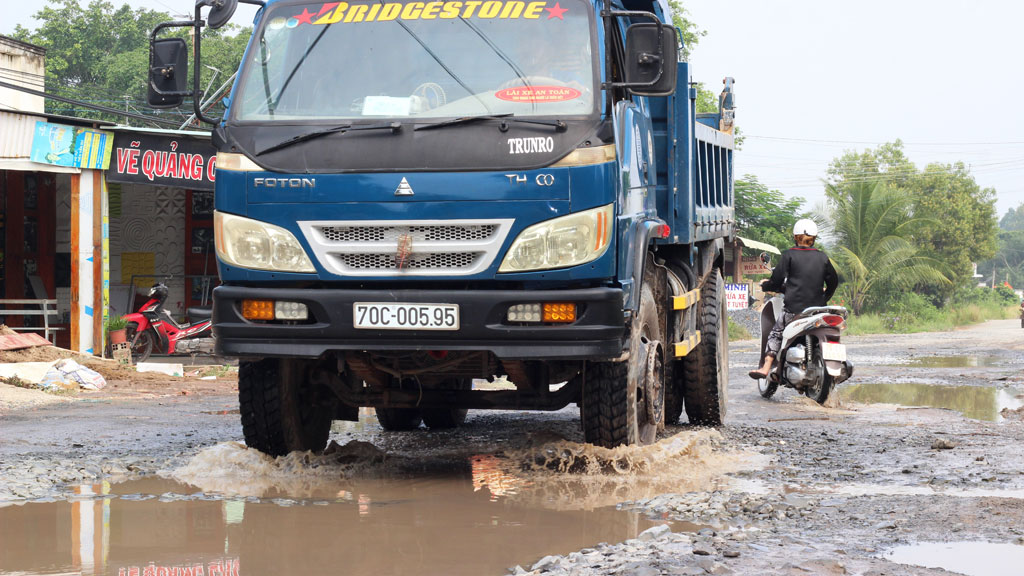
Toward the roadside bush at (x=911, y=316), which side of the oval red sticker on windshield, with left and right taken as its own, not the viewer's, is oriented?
back

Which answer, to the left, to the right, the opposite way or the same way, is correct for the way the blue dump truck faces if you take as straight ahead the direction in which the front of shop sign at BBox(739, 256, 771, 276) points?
the same way

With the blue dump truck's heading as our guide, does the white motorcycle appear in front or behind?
behind

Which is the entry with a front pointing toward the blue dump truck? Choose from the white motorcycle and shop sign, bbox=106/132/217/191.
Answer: the shop sign

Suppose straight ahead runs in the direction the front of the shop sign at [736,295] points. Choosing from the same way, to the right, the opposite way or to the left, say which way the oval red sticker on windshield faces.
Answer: the same way

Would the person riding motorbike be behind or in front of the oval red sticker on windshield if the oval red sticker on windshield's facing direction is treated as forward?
behind

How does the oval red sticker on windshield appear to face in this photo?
toward the camera

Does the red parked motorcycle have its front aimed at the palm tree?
no

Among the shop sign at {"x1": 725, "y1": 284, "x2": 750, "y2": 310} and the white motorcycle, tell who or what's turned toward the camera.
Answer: the shop sign

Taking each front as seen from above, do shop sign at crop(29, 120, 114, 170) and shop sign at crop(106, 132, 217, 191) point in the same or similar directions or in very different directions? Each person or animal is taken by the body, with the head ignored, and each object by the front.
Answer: same or similar directions

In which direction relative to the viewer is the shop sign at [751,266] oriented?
toward the camera

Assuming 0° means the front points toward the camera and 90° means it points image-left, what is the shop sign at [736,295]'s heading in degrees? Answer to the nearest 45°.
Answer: approximately 0°

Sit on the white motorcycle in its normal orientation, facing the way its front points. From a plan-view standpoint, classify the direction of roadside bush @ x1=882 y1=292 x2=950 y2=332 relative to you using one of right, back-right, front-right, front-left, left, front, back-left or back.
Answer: front-right

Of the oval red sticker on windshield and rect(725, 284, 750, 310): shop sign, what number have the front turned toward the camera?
2

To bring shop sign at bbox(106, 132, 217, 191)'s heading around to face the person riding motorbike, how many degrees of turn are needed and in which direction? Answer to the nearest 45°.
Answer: approximately 45° to its left

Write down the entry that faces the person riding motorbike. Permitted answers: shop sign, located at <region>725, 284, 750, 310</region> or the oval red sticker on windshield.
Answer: the shop sign

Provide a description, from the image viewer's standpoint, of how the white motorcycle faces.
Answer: facing away from the viewer and to the left of the viewer

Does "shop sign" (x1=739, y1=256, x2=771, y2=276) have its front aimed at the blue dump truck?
yes
